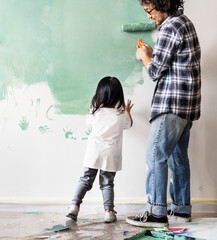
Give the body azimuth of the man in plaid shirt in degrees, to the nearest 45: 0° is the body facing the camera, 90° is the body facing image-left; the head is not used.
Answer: approximately 90°

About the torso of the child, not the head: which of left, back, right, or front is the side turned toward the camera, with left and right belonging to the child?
back

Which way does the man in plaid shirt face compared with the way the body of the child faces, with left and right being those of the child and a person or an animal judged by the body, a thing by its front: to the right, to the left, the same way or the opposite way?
to the left

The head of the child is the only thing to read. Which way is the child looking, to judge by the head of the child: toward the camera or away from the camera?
away from the camera

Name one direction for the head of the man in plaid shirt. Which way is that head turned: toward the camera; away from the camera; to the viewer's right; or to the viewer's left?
to the viewer's left

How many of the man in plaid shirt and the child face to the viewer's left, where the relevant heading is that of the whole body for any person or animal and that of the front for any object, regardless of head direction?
1
